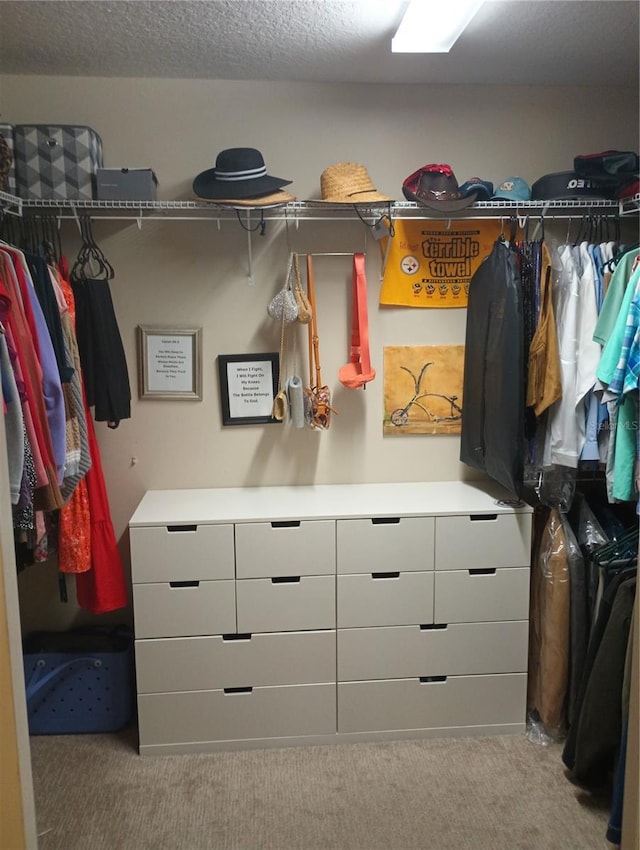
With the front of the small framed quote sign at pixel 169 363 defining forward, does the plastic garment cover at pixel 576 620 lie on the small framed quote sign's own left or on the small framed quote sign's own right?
on the small framed quote sign's own left

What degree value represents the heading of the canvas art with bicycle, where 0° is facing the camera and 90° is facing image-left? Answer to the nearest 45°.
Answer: approximately 0°

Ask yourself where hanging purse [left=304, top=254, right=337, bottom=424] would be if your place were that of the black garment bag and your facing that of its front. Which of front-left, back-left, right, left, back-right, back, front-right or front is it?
front-right

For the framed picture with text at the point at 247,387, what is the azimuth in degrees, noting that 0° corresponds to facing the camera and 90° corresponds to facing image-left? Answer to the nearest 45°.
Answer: approximately 0°

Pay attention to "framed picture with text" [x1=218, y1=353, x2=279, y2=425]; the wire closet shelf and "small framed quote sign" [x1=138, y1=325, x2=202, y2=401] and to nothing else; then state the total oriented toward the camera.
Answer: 3
